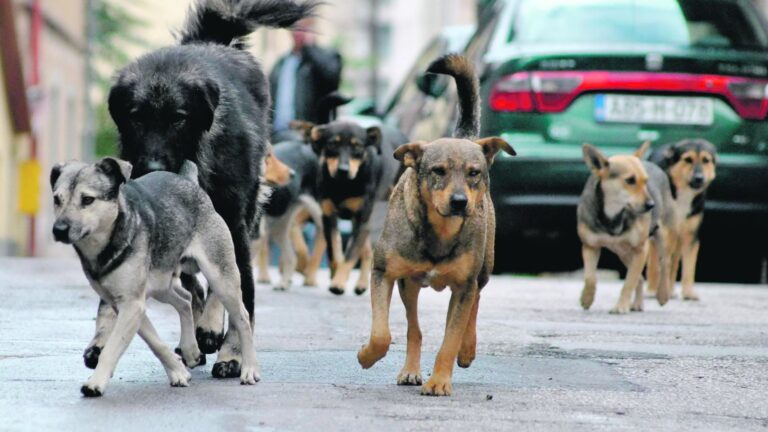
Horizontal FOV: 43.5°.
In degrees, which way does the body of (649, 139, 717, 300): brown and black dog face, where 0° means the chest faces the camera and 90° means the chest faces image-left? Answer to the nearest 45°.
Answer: approximately 0°

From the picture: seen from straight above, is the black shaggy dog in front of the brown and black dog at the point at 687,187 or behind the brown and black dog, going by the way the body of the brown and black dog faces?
in front

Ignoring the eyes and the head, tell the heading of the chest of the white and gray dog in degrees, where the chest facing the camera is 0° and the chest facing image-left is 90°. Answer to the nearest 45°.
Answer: approximately 45°

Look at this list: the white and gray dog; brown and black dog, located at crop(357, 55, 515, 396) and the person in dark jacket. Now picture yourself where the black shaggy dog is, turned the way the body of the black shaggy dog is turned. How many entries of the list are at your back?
1

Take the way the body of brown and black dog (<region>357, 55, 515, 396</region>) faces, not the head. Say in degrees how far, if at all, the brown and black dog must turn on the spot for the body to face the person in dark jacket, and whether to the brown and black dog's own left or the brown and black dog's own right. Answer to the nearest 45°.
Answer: approximately 180°

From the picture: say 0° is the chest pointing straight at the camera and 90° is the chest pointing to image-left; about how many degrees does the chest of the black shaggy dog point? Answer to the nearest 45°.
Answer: approximately 0°

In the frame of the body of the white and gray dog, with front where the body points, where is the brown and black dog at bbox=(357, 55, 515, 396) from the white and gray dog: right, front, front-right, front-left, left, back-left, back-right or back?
back-left

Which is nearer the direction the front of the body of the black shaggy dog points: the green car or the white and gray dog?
the white and gray dog

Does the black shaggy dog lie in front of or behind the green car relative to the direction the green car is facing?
behind

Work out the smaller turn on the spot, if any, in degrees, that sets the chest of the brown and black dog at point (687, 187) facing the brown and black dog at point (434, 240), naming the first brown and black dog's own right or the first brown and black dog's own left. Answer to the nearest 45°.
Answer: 0° — it already faces it

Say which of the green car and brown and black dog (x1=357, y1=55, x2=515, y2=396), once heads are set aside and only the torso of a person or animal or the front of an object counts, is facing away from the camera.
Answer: the green car

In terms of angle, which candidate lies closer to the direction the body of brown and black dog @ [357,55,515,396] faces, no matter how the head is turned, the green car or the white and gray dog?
the white and gray dog
